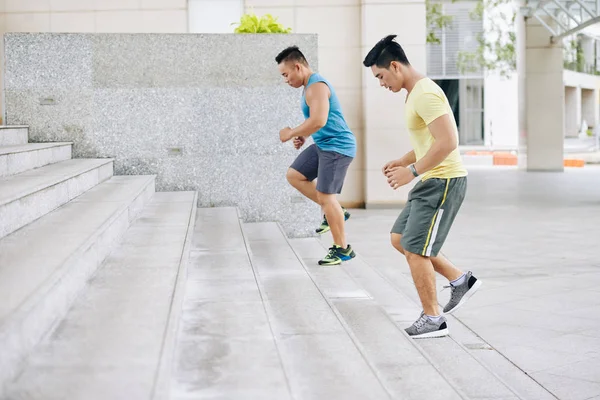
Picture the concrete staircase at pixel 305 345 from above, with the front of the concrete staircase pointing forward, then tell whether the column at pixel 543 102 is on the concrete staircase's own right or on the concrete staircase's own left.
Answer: on the concrete staircase's own left

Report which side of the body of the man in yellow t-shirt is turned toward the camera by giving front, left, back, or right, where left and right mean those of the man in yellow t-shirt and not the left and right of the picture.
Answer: left

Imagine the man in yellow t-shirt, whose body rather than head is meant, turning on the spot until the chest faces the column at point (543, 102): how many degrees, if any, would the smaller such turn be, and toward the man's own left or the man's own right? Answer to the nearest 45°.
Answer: approximately 90° to the man's own right

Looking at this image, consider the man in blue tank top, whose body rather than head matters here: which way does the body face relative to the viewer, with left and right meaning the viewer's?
facing to the left of the viewer

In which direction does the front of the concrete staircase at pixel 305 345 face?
to the viewer's right

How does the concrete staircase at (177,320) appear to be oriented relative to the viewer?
to the viewer's right

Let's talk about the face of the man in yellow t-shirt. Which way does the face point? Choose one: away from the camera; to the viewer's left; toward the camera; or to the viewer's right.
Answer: to the viewer's left

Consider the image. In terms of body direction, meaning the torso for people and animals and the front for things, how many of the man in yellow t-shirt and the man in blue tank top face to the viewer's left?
2
